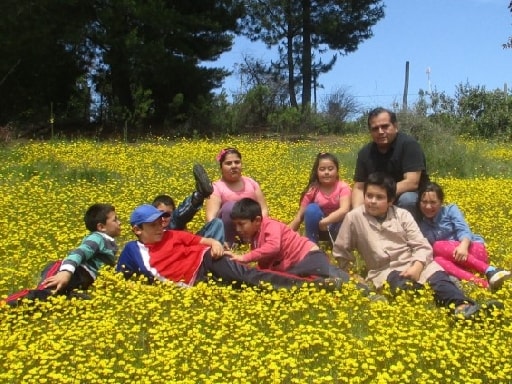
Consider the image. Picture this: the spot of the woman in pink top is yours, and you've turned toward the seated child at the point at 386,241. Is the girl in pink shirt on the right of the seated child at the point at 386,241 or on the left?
left

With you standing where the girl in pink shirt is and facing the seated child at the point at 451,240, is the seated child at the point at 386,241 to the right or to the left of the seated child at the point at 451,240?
right

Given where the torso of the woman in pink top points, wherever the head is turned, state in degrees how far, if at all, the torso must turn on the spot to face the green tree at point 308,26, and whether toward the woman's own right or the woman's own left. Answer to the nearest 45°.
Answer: approximately 180°

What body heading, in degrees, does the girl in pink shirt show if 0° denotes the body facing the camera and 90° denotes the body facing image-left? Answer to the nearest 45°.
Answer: approximately 0°

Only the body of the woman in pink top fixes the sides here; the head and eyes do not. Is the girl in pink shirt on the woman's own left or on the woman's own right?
on the woman's own left

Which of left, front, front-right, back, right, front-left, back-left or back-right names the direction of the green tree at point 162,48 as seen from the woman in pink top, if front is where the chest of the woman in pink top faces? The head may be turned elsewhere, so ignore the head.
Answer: back

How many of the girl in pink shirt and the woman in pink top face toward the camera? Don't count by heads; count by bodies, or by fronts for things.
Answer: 2

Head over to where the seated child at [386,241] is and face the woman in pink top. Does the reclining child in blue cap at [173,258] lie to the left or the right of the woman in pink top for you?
left

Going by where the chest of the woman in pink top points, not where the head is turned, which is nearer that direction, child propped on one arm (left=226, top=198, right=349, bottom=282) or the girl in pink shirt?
the child propped on one arm

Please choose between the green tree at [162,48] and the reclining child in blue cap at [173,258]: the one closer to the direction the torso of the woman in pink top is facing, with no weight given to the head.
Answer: the reclining child in blue cap

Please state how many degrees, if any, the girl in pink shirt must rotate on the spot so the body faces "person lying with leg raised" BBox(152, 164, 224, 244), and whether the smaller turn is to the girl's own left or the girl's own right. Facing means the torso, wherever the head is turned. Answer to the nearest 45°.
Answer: approximately 45° to the girl's own right
